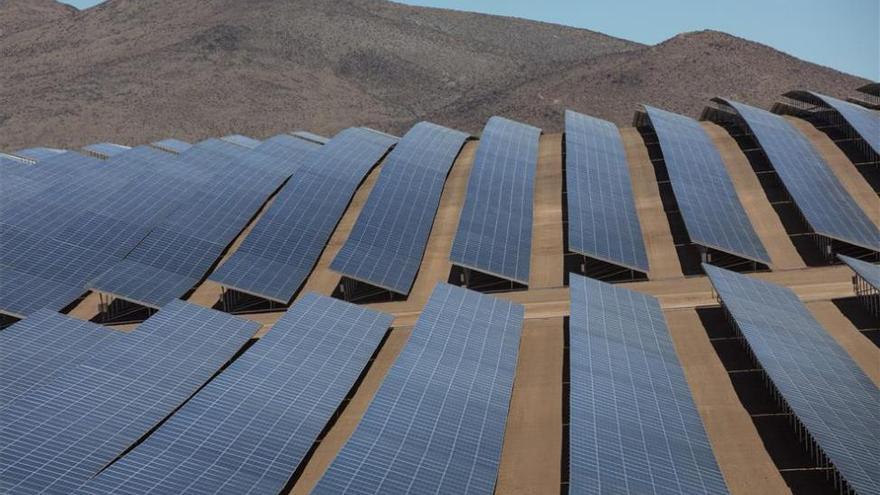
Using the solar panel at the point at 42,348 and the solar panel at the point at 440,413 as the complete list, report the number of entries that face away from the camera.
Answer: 0

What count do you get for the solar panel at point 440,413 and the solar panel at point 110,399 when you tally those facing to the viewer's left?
0

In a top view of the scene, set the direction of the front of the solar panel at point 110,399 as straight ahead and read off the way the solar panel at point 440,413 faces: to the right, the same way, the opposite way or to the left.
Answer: the same way

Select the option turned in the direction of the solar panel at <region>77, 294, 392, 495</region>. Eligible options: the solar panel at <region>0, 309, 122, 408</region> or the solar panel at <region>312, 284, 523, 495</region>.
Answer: the solar panel at <region>0, 309, 122, 408</region>

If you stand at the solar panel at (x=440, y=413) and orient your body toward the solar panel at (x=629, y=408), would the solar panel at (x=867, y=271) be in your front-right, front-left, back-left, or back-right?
front-left

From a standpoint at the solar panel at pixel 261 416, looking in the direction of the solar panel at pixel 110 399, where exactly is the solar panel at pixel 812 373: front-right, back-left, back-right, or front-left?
back-right

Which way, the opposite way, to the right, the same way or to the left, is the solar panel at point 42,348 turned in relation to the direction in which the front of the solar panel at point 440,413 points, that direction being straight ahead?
the same way
